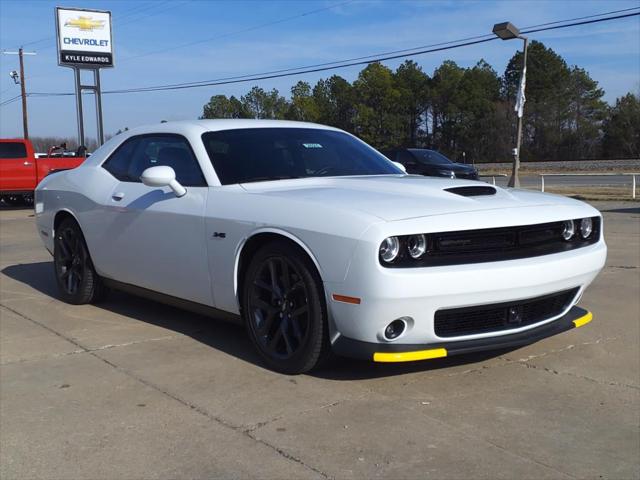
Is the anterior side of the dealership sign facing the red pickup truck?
yes

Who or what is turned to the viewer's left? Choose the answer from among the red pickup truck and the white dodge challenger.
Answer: the red pickup truck

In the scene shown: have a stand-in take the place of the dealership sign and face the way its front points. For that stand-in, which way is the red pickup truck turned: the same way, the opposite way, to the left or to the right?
to the right

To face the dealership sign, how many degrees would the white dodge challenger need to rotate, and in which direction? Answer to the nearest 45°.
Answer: approximately 135° to its left

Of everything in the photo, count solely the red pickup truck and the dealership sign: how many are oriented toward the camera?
1

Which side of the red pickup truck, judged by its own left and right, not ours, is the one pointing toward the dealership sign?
right

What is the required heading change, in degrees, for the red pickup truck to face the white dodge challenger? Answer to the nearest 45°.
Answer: approximately 90° to its left

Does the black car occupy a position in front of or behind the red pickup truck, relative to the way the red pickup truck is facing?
behind

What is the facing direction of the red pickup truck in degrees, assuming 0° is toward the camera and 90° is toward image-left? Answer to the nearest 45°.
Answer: approximately 90°

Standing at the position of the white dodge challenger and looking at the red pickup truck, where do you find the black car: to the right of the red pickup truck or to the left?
right

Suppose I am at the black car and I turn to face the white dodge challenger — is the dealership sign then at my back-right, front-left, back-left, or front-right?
back-right

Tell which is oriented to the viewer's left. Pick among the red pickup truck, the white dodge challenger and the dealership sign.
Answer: the red pickup truck

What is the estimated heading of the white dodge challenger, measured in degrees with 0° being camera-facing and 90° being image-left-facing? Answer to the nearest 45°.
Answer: approximately 315°

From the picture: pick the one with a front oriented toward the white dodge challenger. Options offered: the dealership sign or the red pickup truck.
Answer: the dealership sign
